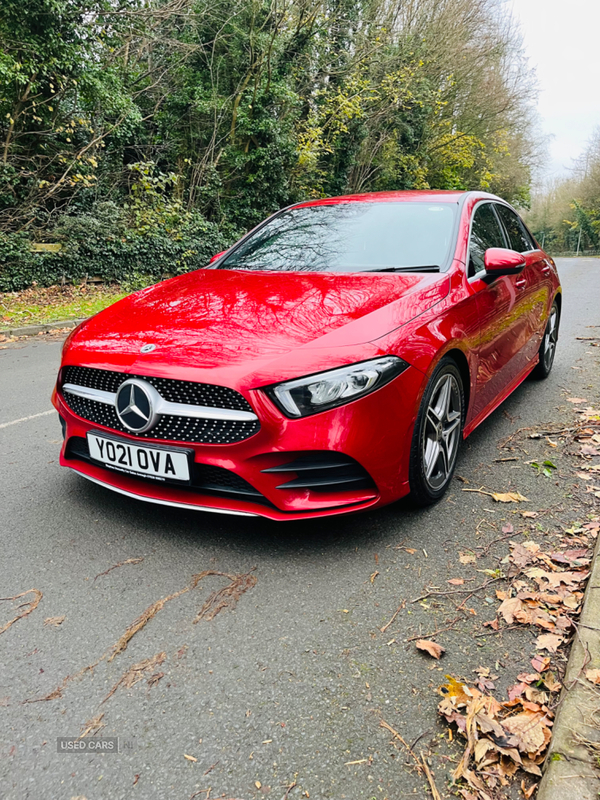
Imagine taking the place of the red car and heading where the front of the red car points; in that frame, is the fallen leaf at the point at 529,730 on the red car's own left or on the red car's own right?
on the red car's own left

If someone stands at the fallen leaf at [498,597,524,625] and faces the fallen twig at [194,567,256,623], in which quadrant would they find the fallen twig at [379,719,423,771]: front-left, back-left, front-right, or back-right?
front-left

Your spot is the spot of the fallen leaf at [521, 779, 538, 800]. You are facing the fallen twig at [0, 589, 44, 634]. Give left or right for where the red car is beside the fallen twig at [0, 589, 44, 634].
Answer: right

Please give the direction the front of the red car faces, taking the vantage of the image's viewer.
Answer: facing the viewer and to the left of the viewer

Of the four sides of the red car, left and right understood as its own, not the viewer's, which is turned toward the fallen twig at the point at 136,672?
front

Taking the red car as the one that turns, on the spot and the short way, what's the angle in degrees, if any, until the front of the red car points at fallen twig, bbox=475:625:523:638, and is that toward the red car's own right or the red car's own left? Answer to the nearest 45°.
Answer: approximately 90° to the red car's own left

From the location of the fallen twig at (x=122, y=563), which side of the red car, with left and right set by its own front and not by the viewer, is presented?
front

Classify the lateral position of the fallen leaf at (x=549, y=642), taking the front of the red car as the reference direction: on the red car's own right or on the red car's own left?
on the red car's own left

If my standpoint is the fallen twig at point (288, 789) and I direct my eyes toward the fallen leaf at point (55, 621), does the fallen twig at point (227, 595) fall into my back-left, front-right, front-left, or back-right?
front-right

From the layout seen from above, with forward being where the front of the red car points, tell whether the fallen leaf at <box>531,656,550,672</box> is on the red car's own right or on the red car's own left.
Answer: on the red car's own left

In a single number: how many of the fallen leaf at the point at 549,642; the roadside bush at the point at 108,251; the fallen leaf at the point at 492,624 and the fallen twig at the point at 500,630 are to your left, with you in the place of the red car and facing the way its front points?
3

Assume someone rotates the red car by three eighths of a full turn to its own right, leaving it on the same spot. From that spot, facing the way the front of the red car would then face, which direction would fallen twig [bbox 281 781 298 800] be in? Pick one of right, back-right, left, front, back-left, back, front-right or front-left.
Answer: back

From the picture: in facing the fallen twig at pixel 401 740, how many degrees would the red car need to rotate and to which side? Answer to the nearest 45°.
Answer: approximately 45° to its left
